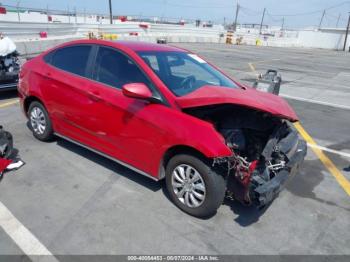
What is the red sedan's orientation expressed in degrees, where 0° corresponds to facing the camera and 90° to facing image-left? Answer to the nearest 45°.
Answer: approximately 315°

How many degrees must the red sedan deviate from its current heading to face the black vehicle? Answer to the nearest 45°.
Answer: approximately 180°
